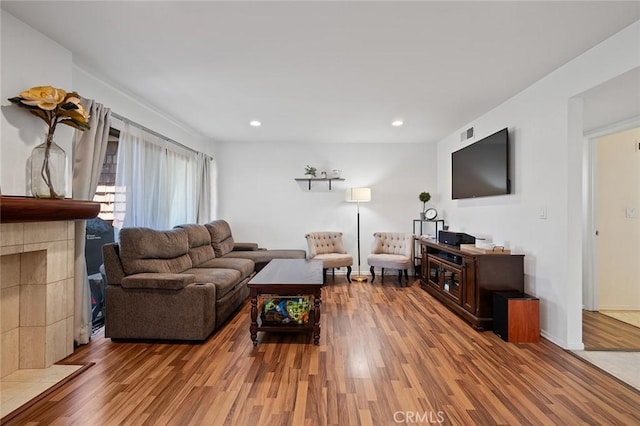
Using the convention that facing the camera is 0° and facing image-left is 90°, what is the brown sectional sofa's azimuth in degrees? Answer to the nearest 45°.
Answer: approximately 270°

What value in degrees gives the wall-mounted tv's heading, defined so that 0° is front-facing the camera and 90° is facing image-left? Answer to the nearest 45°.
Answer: approximately 45°

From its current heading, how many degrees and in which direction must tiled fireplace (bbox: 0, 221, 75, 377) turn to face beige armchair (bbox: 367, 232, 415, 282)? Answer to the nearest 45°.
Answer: approximately 45° to its left

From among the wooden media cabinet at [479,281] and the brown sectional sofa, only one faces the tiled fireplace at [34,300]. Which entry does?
the wooden media cabinet

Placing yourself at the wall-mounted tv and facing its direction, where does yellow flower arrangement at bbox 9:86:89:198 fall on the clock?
The yellow flower arrangement is roughly at 12 o'clock from the wall-mounted tv.

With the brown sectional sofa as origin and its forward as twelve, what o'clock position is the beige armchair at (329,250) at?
The beige armchair is roughly at 11 o'clock from the brown sectional sofa.

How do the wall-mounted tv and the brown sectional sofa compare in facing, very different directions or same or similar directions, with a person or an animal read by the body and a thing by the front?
very different directions
